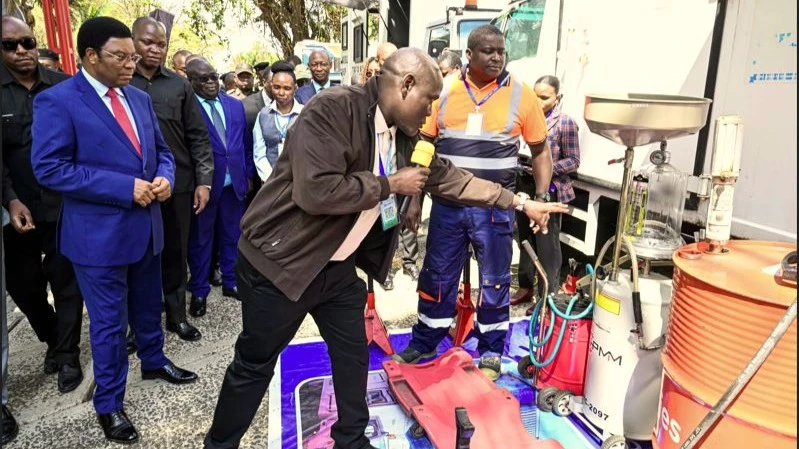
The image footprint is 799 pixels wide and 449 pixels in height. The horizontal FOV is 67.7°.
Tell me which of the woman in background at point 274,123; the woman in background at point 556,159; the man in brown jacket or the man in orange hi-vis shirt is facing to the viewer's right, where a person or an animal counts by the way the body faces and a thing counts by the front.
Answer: the man in brown jacket

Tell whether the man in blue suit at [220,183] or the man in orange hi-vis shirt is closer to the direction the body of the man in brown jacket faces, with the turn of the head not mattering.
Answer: the man in orange hi-vis shirt

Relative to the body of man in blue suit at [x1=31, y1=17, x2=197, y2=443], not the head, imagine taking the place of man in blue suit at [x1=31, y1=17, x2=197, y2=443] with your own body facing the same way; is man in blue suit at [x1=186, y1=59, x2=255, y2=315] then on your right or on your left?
on your left

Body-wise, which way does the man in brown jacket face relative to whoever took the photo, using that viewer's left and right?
facing to the right of the viewer

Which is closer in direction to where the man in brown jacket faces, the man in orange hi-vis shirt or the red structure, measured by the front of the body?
the man in orange hi-vis shirt

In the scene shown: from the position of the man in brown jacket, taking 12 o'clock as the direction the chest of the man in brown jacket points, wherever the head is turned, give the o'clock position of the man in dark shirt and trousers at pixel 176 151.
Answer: The man in dark shirt and trousers is roughly at 8 o'clock from the man in brown jacket.

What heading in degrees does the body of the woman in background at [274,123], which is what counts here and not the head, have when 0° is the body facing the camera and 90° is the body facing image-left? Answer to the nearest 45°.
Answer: approximately 0°

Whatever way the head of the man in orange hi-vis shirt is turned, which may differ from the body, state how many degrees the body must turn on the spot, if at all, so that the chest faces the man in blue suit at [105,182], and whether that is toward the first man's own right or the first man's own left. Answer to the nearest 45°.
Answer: approximately 45° to the first man's own right
